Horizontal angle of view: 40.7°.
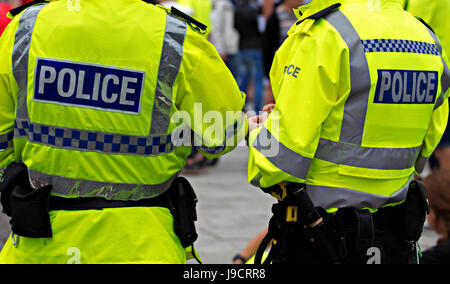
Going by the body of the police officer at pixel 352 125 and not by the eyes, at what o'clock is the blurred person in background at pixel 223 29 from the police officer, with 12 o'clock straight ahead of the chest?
The blurred person in background is roughly at 1 o'clock from the police officer.

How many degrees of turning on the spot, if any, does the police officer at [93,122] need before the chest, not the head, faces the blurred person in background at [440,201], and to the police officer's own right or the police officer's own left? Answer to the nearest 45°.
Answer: approximately 90° to the police officer's own right

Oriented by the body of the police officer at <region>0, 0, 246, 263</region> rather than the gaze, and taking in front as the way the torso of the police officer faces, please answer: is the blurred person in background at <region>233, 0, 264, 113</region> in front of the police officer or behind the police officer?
in front

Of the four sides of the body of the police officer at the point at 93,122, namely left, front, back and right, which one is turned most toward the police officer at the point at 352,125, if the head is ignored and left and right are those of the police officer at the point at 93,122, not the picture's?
right

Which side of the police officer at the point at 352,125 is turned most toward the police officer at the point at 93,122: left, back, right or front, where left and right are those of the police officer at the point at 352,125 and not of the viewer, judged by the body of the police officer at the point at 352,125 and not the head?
left

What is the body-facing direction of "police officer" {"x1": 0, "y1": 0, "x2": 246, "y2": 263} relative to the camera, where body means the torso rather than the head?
away from the camera

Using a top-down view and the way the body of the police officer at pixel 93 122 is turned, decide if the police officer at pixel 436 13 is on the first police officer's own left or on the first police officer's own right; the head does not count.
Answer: on the first police officer's own right

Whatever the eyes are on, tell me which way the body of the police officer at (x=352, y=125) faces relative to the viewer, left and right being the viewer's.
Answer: facing away from the viewer and to the left of the viewer

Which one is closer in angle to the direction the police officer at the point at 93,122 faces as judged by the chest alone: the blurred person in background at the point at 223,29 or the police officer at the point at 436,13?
the blurred person in background
